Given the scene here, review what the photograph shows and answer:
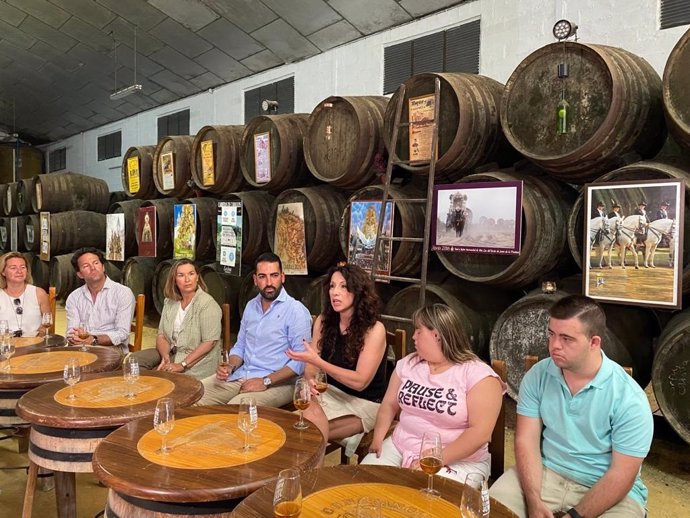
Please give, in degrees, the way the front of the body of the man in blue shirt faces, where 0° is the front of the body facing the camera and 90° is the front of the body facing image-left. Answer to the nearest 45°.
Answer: approximately 45°

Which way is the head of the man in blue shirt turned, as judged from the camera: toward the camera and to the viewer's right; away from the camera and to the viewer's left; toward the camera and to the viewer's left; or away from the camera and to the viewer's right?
toward the camera and to the viewer's right

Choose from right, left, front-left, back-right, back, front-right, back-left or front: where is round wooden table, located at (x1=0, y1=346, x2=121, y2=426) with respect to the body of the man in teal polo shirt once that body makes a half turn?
back-left

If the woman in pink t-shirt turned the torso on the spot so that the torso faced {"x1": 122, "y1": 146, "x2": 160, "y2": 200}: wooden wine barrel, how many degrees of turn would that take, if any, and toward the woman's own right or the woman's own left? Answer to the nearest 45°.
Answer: approximately 90° to the woman's own right

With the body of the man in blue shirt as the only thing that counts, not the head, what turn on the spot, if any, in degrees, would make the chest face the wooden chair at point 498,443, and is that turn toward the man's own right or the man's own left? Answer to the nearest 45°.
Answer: approximately 90° to the man's own left

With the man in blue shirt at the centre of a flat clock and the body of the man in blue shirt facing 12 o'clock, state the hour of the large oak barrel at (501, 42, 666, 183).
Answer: The large oak barrel is roughly at 8 o'clock from the man in blue shirt.

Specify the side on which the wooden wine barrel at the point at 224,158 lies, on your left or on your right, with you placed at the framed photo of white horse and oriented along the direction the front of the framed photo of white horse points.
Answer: on your right

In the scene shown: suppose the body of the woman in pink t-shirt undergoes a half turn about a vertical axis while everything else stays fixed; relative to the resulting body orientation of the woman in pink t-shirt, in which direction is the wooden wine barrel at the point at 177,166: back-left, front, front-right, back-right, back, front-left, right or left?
left

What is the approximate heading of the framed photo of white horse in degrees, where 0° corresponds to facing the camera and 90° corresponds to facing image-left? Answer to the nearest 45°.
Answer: approximately 45°

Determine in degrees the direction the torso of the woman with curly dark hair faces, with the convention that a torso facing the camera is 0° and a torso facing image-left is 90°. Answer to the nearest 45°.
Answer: approximately 45°

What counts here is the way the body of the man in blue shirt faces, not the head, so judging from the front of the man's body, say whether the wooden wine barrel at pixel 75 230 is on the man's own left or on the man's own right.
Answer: on the man's own right

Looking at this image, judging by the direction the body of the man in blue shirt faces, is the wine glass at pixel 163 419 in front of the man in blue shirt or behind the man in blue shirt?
in front

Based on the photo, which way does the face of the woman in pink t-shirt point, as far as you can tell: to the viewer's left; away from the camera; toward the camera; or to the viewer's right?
to the viewer's left
